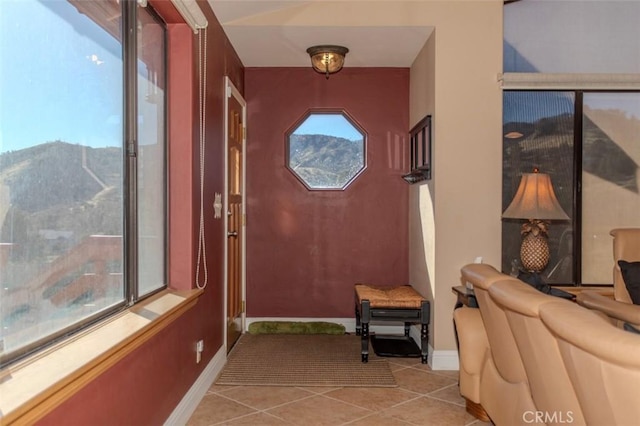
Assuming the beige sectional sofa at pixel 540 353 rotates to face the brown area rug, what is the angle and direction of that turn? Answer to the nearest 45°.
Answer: approximately 90° to its left

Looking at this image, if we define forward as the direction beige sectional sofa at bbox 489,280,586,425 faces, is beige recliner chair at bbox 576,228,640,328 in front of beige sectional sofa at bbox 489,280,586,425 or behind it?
in front

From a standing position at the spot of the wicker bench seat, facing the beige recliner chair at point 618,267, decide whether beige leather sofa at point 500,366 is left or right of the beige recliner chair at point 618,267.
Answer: right
